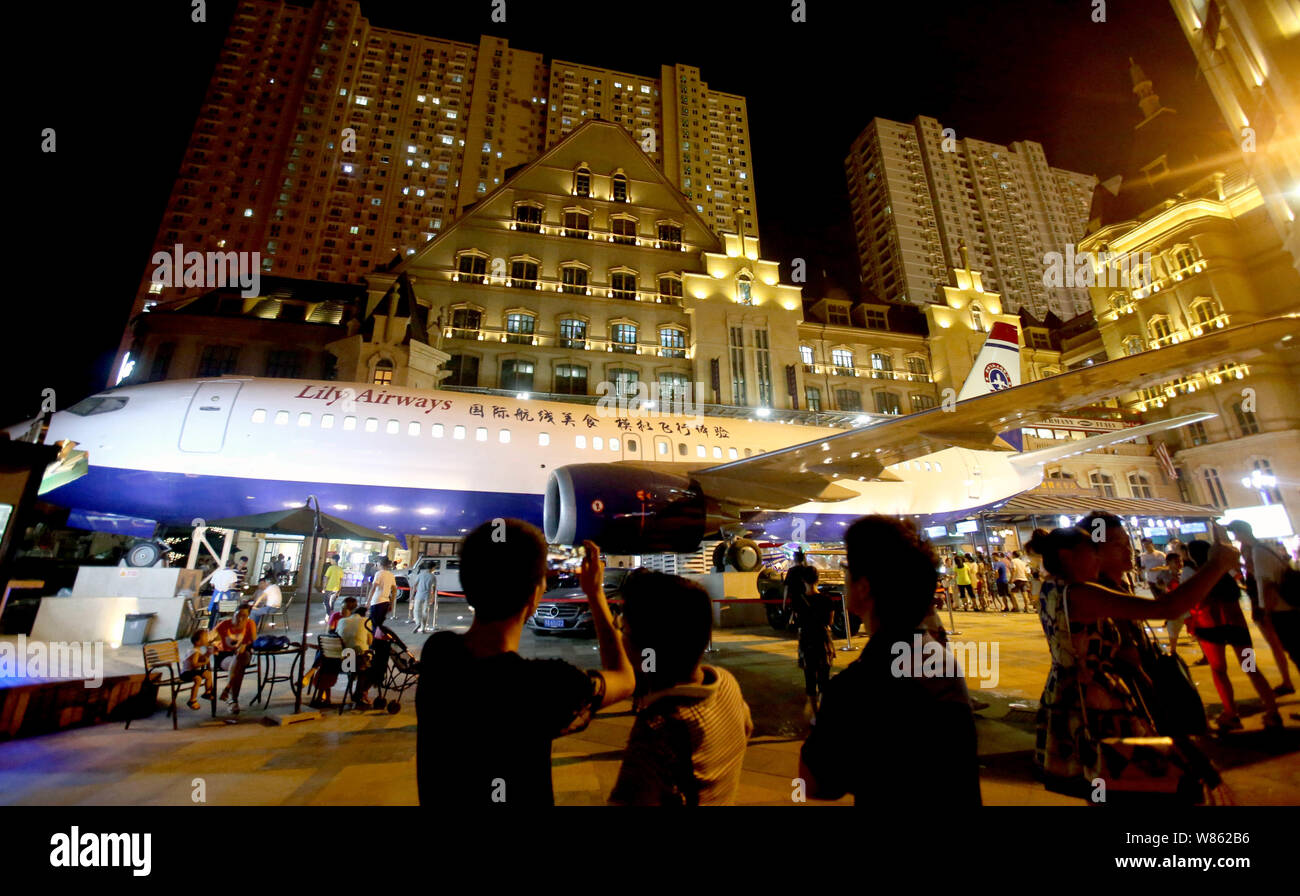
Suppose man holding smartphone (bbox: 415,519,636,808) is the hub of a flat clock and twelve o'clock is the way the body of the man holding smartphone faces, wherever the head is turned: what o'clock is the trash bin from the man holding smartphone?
The trash bin is roughly at 11 o'clock from the man holding smartphone.

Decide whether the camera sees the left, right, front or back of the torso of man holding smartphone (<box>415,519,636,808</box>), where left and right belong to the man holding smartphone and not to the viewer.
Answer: back

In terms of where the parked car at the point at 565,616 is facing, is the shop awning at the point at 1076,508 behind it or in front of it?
behind

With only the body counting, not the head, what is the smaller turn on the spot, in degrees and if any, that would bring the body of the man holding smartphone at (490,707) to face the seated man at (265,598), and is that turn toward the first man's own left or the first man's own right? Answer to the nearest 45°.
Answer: approximately 45° to the first man's own left

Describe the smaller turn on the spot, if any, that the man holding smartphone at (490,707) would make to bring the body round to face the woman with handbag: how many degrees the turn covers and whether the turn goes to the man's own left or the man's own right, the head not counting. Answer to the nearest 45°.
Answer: approximately 90° to the man's own right

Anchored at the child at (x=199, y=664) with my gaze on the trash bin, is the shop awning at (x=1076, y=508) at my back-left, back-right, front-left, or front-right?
back-right

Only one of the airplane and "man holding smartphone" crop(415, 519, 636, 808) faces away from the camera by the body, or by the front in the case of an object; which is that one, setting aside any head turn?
the man holding smartphone

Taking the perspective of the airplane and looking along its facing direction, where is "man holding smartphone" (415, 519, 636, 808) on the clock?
The man holding smartphone is roughly at 10 o'clock from the airplane.

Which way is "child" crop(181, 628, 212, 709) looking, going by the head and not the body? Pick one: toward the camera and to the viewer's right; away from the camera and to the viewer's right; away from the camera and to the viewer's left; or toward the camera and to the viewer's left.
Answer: toward the camera and to the viewer's right

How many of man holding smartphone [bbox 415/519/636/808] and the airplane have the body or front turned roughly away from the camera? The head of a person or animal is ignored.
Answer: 1

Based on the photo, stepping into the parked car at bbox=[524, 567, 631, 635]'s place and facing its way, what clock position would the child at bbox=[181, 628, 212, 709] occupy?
The child is roughly at 12 o'clock from the parked car.

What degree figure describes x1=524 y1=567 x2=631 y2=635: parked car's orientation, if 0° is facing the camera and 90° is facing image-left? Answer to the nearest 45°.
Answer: approximately 45°
